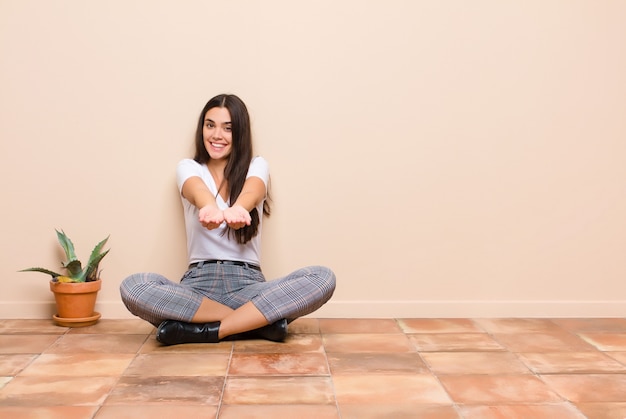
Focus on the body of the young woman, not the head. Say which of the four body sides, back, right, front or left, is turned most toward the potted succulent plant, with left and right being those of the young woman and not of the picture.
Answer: right

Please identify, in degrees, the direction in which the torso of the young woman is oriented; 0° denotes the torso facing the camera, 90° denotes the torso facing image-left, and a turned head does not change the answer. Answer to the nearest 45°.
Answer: approximately 0°
